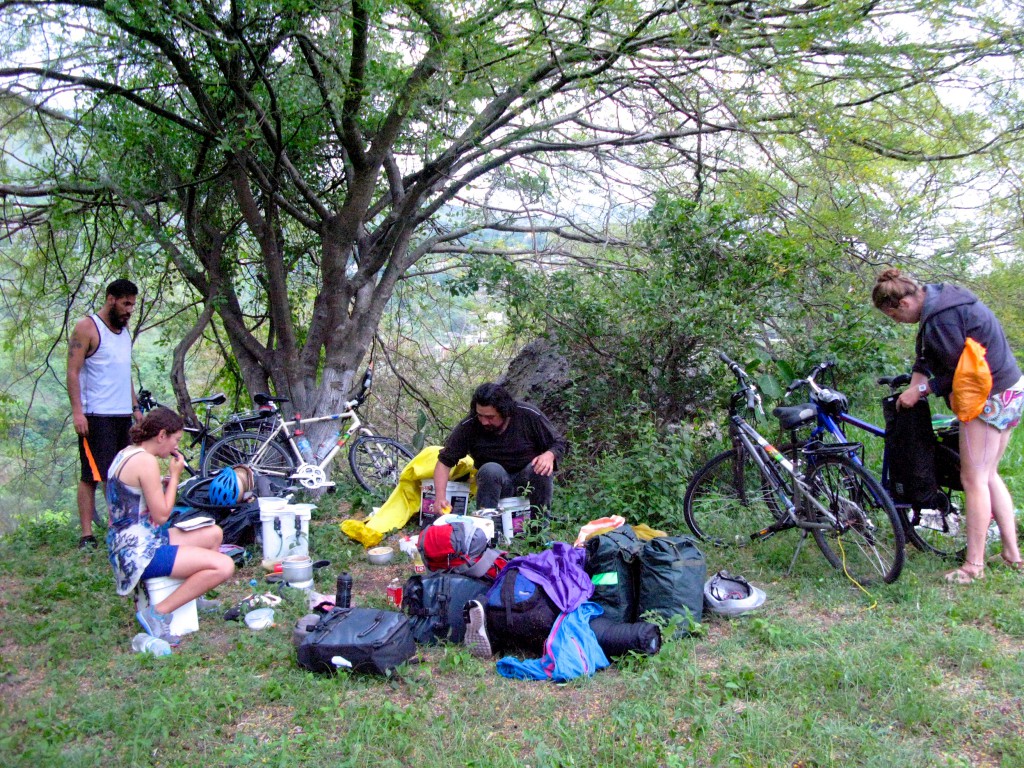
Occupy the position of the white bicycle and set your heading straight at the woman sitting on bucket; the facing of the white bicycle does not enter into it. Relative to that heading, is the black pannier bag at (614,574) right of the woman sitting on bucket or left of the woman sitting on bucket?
left

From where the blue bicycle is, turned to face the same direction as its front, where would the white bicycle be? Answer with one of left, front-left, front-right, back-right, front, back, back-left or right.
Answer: front-left

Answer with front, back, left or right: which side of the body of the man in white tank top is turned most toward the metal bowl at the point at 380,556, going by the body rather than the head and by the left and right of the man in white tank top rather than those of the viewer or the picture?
front

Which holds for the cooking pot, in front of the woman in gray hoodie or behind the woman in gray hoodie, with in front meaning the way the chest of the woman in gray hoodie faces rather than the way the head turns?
in front

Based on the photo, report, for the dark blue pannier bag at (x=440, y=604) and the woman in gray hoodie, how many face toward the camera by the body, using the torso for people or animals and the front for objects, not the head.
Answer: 1

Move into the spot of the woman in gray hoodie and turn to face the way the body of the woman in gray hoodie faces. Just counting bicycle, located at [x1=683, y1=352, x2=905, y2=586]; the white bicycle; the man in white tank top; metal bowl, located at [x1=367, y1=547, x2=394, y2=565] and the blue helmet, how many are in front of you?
5

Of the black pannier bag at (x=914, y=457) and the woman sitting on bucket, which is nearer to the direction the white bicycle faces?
the black pannier bag

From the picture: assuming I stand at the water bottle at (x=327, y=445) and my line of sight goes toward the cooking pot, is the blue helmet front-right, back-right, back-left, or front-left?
front-right

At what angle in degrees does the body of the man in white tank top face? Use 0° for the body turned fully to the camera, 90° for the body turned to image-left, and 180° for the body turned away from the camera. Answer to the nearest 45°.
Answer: approximately 315°

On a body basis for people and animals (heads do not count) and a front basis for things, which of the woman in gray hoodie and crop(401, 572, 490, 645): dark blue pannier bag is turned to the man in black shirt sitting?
the woman in gray hoodie

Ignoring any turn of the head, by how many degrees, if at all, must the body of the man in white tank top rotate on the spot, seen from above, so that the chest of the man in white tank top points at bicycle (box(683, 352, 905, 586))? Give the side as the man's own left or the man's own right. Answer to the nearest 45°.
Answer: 0° — they already face it

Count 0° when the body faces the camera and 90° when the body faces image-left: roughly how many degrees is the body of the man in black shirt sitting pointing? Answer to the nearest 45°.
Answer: approximately 0°

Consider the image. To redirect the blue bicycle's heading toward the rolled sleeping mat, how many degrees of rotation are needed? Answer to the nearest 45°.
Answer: approximately 90° to its left

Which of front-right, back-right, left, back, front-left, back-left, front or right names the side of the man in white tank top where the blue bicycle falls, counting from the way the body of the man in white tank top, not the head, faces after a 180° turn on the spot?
back

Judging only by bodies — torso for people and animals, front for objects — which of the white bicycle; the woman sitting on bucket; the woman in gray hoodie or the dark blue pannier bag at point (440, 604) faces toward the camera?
the dark blue pannier bag

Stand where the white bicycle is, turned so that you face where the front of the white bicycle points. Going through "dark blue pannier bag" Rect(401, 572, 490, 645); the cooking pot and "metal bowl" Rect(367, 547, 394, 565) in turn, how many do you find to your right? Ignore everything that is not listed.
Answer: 3

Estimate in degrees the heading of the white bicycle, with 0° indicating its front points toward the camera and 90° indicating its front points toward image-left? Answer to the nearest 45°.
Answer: approximately 270°

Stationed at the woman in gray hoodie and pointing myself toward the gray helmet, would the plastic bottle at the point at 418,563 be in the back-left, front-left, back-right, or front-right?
front-right
